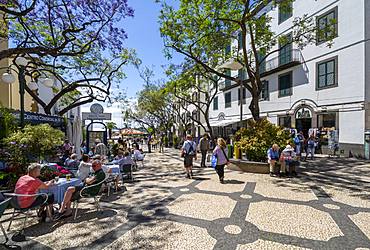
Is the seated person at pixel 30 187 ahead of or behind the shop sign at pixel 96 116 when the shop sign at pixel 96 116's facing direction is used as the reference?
ahead

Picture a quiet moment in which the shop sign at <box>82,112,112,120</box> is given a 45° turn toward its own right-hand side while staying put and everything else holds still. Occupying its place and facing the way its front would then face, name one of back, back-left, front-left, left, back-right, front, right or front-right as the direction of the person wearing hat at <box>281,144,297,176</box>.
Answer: left

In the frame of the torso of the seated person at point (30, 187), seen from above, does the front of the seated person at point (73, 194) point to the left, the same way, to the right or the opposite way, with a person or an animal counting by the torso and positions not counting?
the opposite way

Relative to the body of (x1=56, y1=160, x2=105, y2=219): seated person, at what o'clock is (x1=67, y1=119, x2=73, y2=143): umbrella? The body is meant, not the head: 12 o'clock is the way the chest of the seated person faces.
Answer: The umbrella is roughly at 3 o'clock from the seated person.

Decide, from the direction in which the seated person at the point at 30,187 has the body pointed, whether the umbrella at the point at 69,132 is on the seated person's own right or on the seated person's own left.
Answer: on the seated person's own left

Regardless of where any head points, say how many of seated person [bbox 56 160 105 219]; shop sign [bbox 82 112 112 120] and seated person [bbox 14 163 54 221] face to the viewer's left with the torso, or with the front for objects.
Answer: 1

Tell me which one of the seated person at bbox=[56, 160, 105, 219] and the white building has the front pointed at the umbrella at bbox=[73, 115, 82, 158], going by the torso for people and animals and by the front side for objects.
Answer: the white building

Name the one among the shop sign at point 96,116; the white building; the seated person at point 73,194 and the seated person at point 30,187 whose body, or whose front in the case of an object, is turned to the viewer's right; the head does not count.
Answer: the seated person at point 30,187

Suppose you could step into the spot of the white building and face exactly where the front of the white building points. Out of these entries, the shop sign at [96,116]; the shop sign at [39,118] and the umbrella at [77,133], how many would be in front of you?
3

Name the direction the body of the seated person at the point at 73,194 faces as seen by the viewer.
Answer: to the viewer's left

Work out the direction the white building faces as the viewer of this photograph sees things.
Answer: facing the viewer and to the left of the viewer

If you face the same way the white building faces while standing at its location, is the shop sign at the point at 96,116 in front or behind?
in front

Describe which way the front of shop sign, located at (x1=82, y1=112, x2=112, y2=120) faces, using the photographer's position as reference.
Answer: facing the viewer

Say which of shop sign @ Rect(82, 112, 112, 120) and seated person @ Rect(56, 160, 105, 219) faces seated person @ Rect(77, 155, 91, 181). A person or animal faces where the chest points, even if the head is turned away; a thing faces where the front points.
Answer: the shop sign

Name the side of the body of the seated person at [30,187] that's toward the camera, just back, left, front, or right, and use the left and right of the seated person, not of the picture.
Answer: right

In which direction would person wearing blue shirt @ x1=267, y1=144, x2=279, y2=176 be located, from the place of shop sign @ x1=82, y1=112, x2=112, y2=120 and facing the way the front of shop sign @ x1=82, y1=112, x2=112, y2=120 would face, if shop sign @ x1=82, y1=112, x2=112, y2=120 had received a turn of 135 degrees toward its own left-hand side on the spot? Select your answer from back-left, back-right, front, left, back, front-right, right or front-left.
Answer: right
